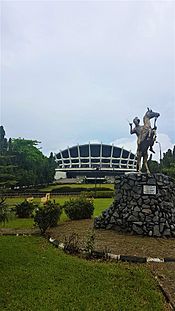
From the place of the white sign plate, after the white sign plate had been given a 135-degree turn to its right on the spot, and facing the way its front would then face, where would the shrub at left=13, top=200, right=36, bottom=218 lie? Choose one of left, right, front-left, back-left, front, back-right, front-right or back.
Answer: front

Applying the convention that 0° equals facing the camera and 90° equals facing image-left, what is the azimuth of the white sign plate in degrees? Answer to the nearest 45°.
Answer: approximately 0°

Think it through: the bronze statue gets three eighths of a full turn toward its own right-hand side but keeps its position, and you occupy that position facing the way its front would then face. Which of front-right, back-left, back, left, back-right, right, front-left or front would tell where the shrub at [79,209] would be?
front-right

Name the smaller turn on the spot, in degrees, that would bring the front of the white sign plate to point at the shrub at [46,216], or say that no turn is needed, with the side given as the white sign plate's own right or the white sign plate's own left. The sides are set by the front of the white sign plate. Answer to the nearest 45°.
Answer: approximately 90° to the white sign plate's own right

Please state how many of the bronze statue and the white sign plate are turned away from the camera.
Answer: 0
